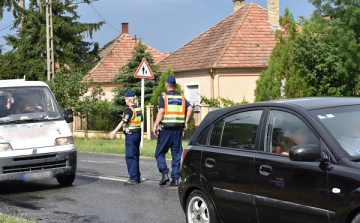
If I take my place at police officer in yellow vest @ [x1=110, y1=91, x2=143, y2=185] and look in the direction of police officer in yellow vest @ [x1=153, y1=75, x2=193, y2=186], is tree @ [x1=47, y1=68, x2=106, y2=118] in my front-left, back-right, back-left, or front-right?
back-left

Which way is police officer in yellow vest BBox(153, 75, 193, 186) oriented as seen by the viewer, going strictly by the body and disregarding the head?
away from the camera

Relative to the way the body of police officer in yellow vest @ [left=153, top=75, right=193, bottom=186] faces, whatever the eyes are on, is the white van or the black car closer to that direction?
the white van

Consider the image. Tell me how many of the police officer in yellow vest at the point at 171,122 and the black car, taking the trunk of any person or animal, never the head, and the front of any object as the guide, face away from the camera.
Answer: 1

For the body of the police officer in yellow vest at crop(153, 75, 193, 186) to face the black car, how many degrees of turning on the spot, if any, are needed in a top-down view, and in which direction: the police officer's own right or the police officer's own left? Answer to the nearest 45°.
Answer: approximately 180°

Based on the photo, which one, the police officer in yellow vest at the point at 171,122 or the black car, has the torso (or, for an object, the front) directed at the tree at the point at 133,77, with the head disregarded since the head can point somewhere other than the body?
the police officer in yellow vest

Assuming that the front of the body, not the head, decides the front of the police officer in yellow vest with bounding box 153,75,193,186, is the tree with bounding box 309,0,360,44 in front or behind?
in front

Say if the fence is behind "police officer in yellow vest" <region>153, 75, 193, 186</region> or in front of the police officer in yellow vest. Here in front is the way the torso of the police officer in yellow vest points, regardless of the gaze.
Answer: in front

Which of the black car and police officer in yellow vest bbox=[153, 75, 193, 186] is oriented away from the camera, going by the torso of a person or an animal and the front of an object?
the police officer in yellow vest
